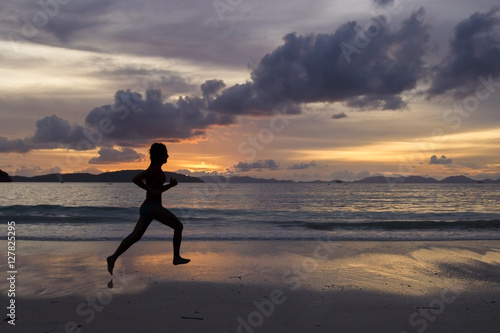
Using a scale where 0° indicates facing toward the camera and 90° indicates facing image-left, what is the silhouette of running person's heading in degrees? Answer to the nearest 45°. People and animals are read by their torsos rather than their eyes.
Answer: approximately 270°
